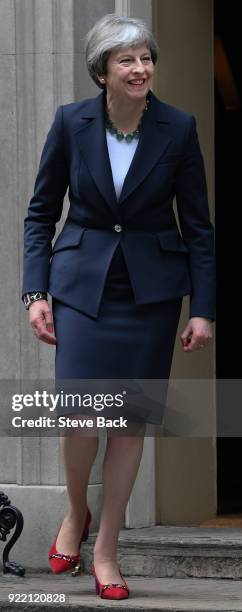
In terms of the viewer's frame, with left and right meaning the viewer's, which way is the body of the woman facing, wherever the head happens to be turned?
facing the viewer

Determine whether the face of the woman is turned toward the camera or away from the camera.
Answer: toward the camera
